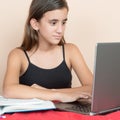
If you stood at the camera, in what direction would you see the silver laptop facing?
facing away from the viewer and to the left of the viewer
